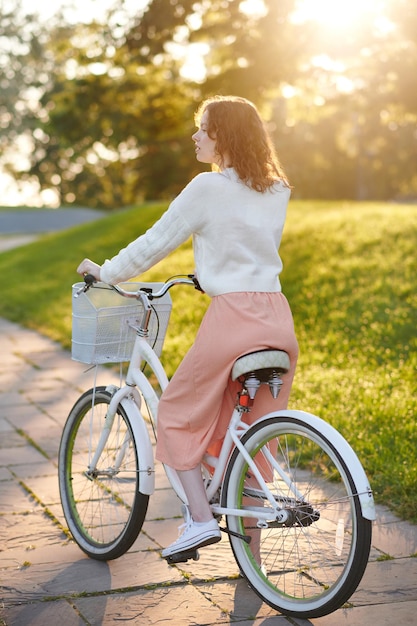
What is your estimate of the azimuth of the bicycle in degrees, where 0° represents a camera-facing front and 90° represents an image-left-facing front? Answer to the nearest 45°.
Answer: approximately 135°

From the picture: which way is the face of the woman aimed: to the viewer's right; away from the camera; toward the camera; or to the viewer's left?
to the viewer's left

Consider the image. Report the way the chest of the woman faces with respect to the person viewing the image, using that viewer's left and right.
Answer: facing away from the viewer and to the left of the viewer
